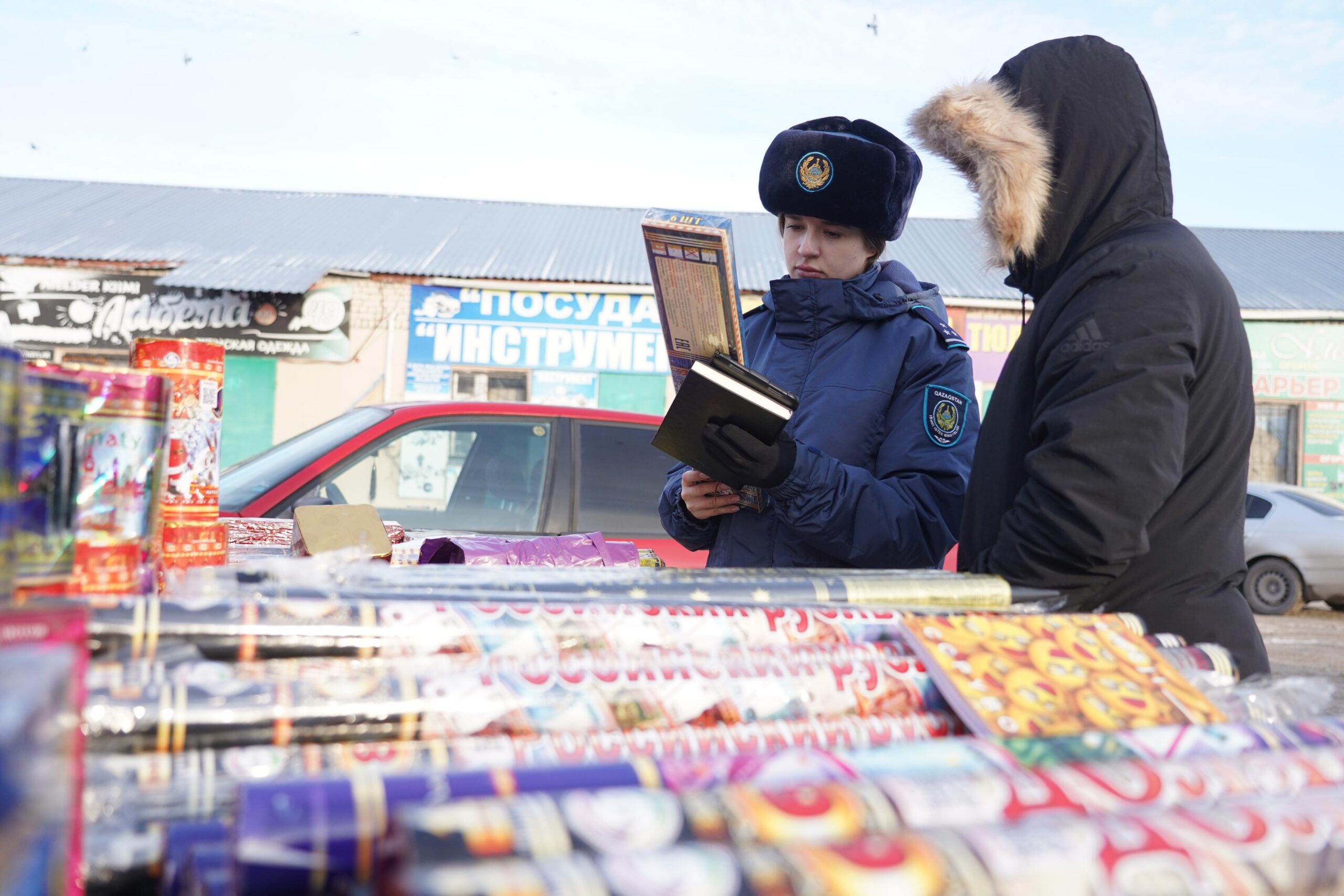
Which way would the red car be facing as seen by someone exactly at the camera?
facing to the left of the viewer

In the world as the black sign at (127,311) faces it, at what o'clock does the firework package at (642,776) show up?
The firework package is roughly at 12 o'clock from the black sign.

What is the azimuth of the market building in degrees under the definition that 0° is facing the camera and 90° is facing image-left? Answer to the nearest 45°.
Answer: approximately 0°

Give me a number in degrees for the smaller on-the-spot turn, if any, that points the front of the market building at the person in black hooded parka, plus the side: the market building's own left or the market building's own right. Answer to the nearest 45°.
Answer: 0° — it already faces them

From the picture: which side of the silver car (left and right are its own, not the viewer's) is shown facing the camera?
left
